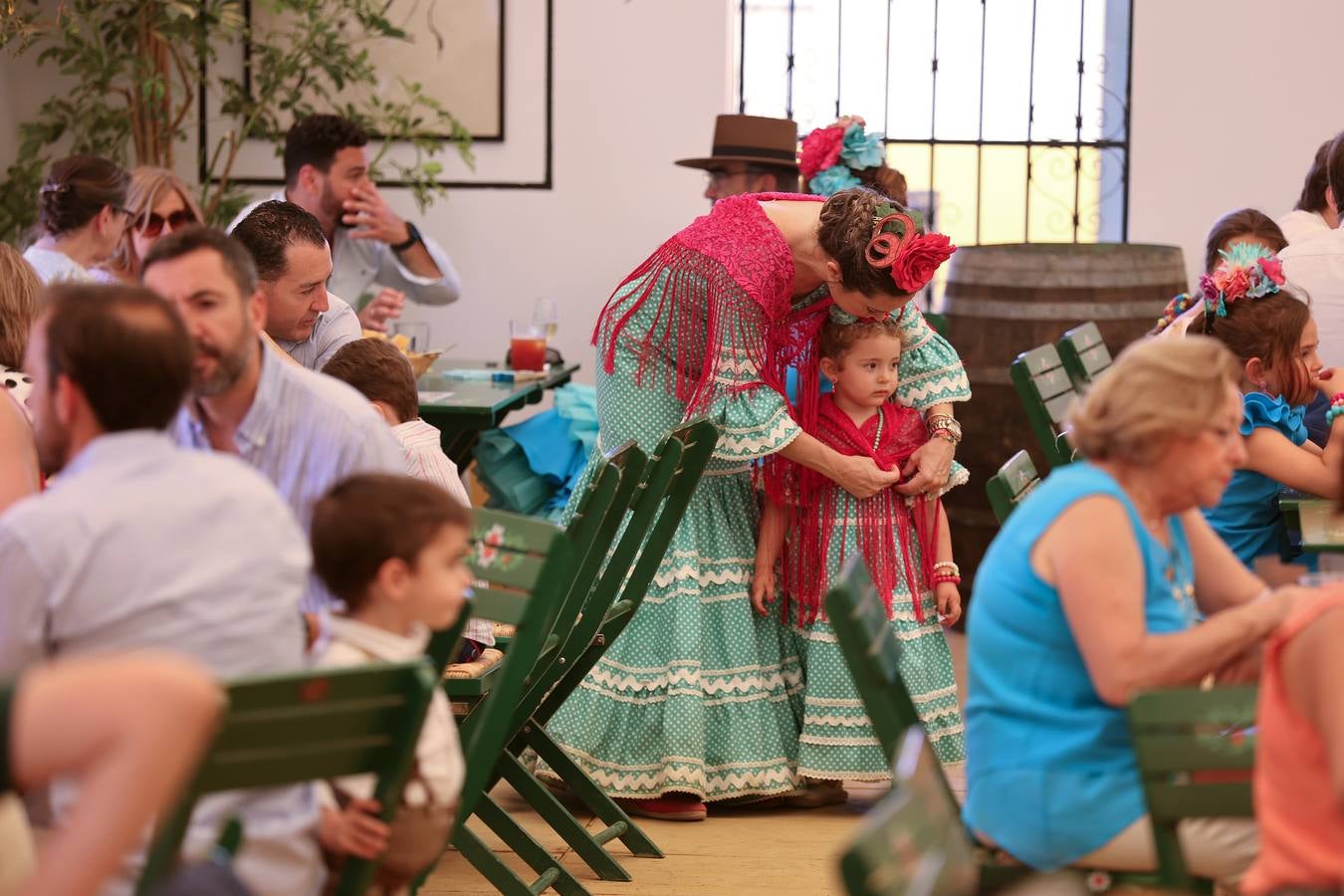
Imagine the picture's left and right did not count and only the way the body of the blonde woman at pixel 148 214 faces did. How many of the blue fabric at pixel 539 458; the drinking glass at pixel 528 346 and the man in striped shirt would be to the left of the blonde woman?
2

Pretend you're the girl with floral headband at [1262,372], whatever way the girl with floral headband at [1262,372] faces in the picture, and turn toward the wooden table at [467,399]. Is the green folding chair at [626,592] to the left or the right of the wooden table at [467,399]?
left

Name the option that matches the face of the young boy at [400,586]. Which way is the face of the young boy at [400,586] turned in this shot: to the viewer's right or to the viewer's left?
to the viewer's right

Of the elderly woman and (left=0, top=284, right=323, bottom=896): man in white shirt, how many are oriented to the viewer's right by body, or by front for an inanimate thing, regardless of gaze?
1

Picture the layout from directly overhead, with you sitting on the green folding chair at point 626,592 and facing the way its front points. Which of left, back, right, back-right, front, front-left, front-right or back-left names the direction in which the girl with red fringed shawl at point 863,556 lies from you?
back-right

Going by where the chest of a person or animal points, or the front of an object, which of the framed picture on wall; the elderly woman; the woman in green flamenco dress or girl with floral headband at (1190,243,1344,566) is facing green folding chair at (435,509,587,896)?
the framed picture on wall

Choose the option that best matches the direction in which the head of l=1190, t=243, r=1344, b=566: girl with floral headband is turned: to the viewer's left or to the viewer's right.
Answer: to the viewer's right

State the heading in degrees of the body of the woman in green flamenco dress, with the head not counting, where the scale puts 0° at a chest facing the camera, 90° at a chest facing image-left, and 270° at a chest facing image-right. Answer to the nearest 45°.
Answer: approximately 270°

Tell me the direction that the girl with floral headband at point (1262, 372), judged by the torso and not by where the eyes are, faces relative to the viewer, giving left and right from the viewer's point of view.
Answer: facing to the right of the viewer
